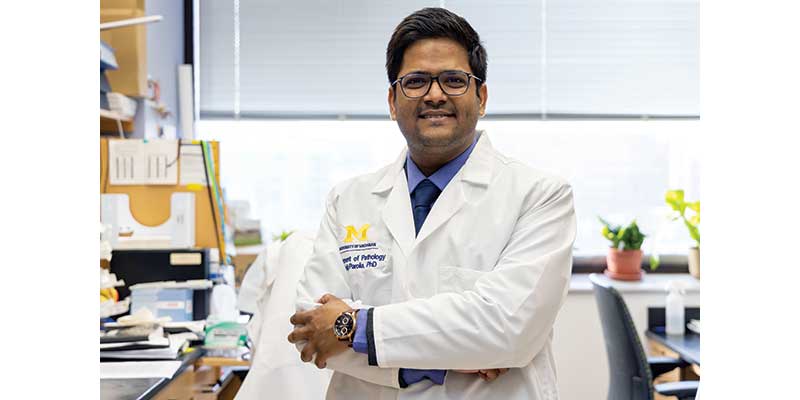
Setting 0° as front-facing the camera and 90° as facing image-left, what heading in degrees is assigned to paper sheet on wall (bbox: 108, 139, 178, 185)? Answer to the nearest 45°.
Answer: approximately 0°

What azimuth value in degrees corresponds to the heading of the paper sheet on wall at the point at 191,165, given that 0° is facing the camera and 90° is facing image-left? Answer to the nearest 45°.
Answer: approximately 0°

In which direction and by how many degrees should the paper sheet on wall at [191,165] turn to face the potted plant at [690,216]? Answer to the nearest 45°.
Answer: approximately 90° to its left

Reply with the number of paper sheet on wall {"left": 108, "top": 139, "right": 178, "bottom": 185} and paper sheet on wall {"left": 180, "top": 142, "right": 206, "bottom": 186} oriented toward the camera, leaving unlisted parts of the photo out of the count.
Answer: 2

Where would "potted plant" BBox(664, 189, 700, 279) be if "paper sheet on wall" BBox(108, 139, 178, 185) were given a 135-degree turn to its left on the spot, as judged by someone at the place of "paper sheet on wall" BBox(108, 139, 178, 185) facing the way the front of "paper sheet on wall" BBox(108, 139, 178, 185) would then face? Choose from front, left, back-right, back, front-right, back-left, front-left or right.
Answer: front-right

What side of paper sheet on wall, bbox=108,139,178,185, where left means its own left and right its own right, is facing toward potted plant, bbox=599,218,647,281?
left

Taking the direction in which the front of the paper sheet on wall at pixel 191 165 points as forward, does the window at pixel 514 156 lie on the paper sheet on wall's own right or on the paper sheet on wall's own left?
on the paper sheet on wall's own left

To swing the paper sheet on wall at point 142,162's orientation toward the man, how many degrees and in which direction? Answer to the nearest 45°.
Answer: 0° — it already faces them
